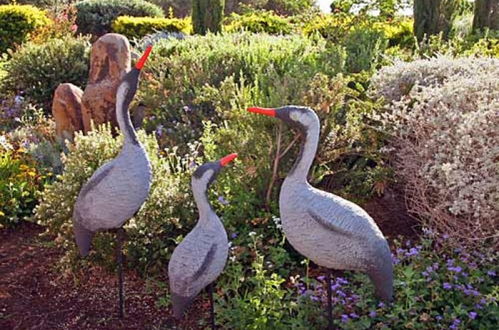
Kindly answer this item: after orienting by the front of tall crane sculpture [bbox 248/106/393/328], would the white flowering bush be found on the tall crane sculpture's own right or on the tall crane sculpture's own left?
on the tall crane sculpture's own right

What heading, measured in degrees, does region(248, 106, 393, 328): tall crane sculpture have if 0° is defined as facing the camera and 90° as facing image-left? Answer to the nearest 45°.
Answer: approximately 90°

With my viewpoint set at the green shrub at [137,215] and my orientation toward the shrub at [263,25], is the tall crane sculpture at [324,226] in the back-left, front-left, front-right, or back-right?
back-right

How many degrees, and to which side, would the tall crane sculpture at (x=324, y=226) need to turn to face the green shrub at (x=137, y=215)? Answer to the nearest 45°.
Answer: approximately 45° to its right

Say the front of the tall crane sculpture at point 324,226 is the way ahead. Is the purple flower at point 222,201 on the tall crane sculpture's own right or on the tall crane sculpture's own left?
on the tall crane sculpture's own right

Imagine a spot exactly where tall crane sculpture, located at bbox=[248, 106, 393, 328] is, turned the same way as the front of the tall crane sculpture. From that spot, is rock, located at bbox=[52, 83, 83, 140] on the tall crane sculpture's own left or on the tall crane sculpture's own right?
on the tall crane sculpture's own right

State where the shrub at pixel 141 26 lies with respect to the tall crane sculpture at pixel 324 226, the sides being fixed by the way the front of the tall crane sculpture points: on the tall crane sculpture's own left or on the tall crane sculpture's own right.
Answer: on the tall crane sculpture's own right

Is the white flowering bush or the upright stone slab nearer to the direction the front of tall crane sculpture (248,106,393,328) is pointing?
the upright stone slab

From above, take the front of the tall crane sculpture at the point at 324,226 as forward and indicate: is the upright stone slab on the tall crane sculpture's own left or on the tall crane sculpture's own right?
on the tall crane sculpture's own right

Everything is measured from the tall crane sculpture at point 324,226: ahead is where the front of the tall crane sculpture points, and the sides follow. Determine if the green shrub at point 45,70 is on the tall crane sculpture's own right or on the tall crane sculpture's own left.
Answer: on the tall crane sculpture's own right

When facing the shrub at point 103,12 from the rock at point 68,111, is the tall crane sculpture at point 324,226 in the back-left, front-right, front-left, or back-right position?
back-right

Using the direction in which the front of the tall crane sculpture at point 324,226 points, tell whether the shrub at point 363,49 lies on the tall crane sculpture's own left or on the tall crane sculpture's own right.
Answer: on the tall crane sculpture's own right
